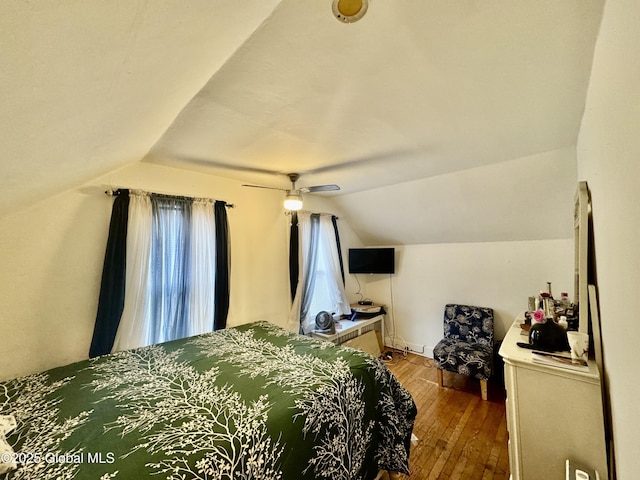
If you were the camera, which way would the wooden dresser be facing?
facing to the left of the viewer

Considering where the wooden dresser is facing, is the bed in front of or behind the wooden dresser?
in front

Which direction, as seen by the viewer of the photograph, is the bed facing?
facing away from the viewer and to the right of the viewer

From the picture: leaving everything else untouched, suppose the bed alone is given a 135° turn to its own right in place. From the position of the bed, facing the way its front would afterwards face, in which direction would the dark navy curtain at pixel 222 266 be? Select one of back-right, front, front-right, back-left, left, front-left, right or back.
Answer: back

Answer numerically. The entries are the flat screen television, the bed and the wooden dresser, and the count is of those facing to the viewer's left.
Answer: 1

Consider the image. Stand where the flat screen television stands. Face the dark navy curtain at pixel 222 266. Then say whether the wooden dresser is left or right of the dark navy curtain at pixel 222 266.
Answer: left

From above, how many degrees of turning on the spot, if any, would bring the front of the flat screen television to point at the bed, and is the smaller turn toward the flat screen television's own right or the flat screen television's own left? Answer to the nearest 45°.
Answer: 0° — it already faces it

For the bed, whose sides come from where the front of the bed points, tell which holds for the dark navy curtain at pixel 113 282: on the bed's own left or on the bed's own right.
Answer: on the bed's own left

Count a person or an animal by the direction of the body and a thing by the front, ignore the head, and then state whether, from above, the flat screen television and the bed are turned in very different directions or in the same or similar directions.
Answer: very different directions
